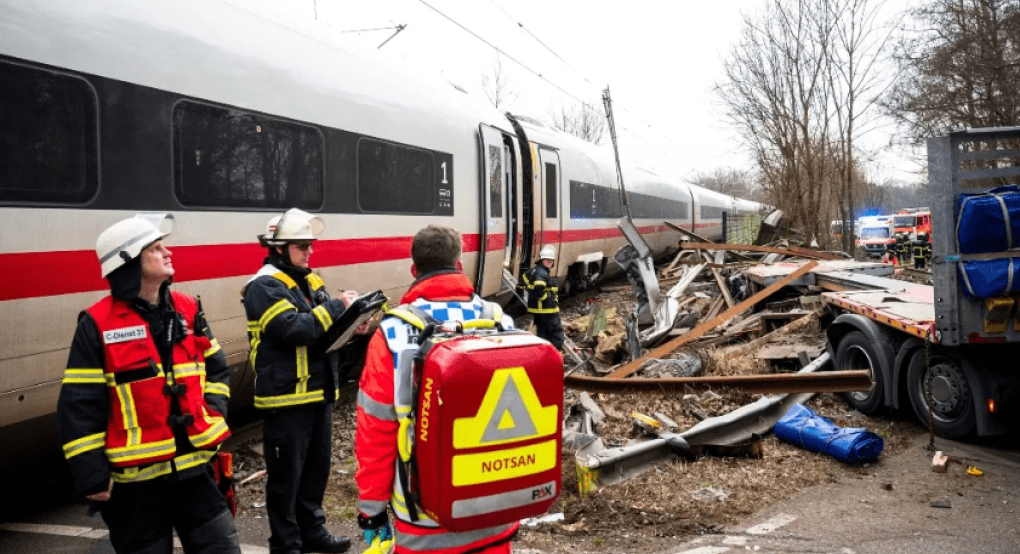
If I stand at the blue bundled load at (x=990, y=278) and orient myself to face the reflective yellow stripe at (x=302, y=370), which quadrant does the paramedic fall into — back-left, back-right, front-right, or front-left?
front-left

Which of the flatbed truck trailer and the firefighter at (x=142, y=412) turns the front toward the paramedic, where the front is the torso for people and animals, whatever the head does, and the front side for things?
the firefighter

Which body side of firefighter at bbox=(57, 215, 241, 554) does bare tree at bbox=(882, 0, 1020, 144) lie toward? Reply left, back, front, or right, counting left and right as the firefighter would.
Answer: left

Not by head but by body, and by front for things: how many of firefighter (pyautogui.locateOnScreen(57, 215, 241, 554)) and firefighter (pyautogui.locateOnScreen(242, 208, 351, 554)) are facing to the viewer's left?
0

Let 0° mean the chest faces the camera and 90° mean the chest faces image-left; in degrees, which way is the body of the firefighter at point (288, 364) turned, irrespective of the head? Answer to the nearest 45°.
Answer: approximately 315°

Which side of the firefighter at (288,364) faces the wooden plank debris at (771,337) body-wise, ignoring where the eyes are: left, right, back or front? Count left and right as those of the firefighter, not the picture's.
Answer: left

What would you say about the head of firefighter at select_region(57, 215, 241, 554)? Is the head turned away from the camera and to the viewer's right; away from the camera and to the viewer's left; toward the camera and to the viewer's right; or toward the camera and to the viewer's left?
toward the camera and to the viewer's right

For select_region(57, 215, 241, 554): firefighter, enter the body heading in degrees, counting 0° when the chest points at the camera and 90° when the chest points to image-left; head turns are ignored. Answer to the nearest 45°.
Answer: approximately 315°

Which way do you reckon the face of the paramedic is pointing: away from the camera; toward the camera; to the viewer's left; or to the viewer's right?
away from the camera
